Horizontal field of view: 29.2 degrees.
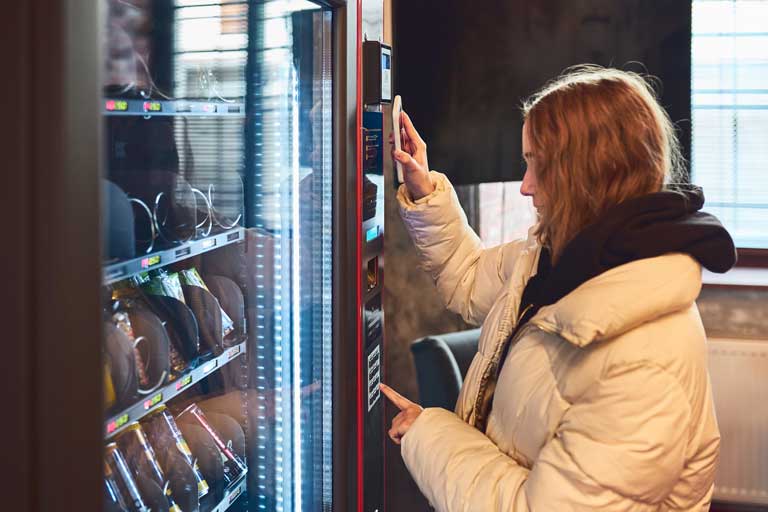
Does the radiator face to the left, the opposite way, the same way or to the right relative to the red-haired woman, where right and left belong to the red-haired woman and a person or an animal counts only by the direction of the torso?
to the left

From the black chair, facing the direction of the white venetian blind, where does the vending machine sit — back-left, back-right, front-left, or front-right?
back-right

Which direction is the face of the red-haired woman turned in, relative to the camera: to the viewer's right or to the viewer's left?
to the viewer's left

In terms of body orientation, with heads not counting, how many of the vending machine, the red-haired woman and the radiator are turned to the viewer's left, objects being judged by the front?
1

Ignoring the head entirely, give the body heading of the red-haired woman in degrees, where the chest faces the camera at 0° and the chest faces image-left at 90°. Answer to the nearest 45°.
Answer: approximately 90°

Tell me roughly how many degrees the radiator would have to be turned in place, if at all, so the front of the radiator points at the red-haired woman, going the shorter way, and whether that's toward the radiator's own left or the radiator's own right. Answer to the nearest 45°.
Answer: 0° — it already faces them

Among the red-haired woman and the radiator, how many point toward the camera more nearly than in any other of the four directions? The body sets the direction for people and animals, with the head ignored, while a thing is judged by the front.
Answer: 1

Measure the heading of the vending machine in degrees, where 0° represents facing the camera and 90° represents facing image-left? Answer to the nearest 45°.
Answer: approximately 315°

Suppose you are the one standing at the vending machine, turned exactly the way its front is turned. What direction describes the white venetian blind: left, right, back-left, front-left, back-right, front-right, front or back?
left

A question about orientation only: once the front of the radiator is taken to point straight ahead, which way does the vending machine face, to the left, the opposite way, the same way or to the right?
to the left
